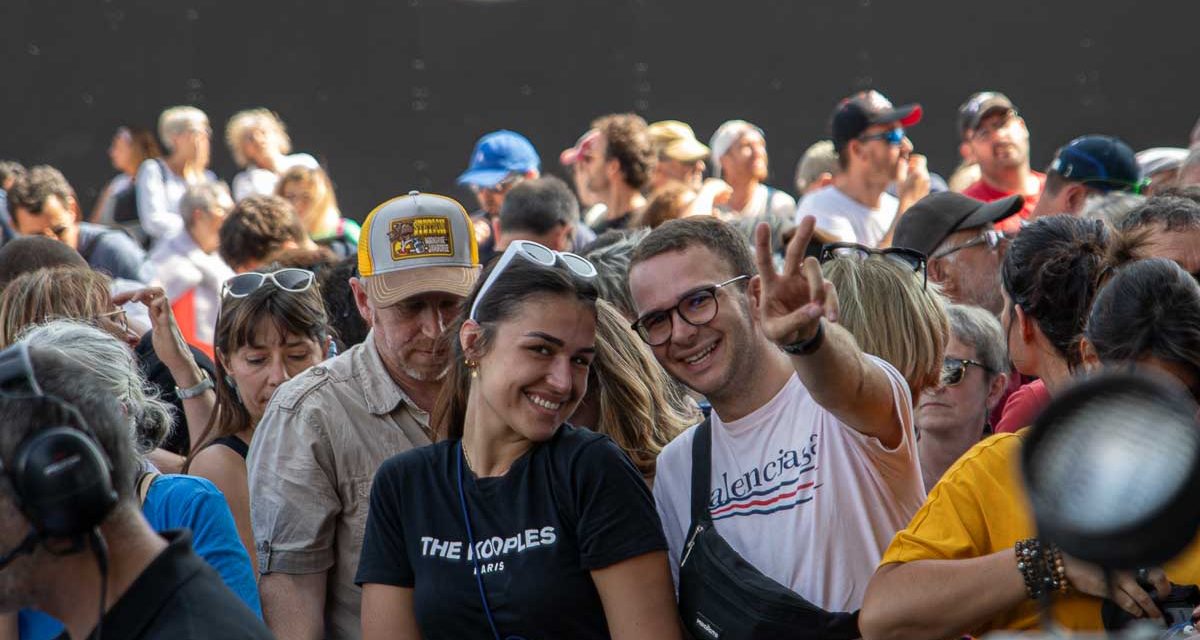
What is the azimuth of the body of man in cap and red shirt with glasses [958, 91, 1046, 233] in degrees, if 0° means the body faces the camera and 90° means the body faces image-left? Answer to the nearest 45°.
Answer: approximately 315°

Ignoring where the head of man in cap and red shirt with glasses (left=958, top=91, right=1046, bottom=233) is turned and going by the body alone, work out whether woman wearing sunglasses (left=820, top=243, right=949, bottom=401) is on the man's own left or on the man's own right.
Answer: on the man's own right

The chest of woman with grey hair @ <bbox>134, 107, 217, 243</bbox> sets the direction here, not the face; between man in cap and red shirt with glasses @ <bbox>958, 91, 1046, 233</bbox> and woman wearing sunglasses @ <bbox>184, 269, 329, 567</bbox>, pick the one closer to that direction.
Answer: the man in cap and red shirt with glasses

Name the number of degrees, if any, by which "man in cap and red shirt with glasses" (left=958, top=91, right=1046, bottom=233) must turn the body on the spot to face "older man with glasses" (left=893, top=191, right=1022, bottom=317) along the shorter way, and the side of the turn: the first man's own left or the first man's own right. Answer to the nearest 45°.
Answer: approximately 45° to the first man's own right

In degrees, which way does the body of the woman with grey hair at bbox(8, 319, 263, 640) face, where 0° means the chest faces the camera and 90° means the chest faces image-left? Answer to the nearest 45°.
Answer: approximately 135°

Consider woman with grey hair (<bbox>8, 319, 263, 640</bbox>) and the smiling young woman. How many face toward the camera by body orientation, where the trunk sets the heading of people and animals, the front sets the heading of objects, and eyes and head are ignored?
1

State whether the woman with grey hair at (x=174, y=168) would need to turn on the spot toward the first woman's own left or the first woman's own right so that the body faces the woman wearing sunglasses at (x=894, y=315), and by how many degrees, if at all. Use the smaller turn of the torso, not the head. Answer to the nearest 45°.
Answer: approximately 45° to the first woman's own right
